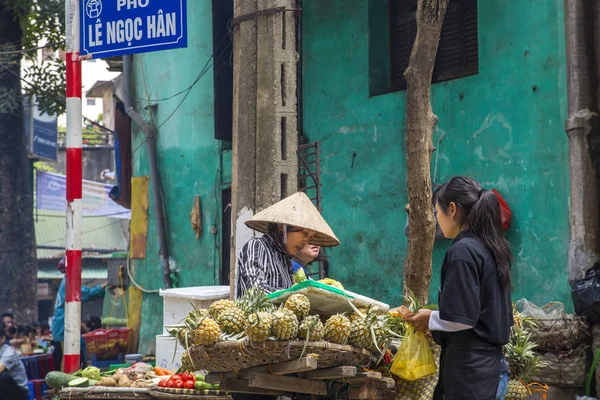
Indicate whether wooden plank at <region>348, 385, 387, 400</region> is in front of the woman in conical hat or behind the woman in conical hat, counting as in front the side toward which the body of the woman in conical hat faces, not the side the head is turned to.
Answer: in front

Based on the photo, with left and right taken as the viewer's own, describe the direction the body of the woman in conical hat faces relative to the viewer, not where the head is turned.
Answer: facing the viewer and to the right of the viewer

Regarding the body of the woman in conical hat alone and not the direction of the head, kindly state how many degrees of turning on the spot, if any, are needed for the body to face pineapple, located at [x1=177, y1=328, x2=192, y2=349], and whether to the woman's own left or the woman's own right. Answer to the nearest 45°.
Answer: approximately 90° to the woman's own right

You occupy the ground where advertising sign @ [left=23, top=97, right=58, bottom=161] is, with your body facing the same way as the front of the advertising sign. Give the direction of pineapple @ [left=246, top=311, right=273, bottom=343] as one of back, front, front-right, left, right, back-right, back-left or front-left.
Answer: front

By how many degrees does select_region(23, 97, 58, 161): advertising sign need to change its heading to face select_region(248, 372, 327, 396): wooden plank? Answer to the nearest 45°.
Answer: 0° — it already faces it

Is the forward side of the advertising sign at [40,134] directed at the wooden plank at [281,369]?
yes

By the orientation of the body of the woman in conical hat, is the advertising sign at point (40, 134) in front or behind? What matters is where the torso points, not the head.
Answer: behind

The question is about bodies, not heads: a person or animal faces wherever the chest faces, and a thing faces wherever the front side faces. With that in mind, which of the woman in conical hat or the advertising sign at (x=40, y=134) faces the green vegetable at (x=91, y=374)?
the advertising sign

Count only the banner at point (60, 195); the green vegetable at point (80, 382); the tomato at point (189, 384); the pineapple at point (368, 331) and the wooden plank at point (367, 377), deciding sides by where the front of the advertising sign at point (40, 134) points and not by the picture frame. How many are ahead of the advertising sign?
4

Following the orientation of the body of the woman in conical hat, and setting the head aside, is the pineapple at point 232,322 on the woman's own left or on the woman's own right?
on the woman's own right

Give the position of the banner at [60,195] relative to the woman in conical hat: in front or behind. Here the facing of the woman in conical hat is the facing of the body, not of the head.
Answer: behind

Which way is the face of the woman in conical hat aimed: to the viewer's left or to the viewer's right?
to the viewer's right

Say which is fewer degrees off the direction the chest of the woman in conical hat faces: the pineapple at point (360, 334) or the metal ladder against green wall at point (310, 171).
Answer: the pineapple

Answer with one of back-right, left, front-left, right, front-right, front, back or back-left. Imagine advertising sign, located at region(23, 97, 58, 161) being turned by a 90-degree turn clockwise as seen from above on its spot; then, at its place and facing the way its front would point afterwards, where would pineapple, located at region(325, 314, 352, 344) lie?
left

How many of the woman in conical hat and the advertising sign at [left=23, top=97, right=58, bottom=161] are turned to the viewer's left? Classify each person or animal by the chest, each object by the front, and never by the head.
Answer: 0

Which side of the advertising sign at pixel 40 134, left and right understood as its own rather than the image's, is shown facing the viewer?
front

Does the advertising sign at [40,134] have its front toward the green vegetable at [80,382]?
yes

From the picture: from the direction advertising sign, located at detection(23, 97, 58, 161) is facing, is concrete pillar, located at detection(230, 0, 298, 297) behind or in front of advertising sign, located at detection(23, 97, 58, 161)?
in front

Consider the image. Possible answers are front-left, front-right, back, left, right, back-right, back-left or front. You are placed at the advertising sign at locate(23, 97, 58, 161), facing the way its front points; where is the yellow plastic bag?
front

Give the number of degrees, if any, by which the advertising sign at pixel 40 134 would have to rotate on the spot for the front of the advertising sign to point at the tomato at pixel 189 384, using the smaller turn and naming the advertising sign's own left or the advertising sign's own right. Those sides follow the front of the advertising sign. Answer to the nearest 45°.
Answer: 0° — it already faces it
